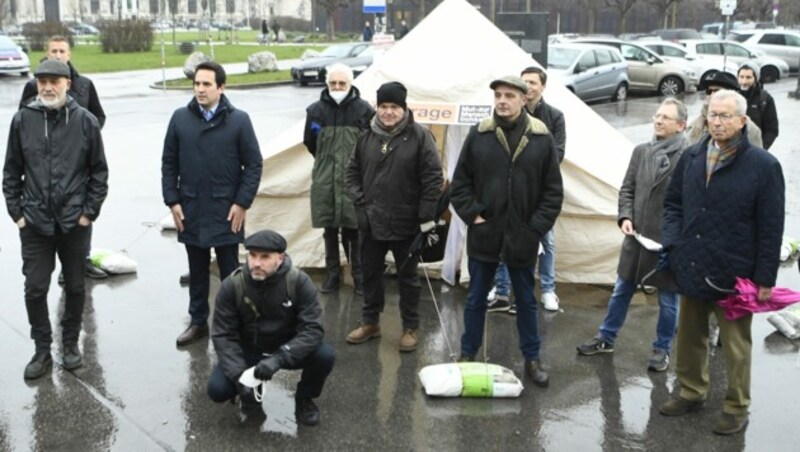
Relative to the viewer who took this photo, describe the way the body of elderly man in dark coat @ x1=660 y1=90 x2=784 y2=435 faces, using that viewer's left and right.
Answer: facing the viewer and to the left of the viewer

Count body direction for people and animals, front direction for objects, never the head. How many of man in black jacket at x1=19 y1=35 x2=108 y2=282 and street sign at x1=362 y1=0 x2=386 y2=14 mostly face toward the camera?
2

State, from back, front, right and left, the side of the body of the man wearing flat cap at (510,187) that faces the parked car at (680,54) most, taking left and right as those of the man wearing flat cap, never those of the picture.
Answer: back

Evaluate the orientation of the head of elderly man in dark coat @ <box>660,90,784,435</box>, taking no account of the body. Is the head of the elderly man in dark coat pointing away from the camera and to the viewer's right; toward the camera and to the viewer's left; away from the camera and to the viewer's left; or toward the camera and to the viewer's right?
toward the camera and to the viewer's left

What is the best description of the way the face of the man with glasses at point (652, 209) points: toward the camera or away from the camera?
toward the camera

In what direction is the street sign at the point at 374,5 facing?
toward the camera

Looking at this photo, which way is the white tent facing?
toward the camera

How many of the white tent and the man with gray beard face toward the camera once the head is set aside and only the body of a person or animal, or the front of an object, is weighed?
2

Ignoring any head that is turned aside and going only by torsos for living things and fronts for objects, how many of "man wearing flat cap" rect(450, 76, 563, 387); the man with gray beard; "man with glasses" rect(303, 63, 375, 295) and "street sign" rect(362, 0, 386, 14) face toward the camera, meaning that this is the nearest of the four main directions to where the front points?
4

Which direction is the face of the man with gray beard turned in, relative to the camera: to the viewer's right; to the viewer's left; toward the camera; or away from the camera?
toward the camera

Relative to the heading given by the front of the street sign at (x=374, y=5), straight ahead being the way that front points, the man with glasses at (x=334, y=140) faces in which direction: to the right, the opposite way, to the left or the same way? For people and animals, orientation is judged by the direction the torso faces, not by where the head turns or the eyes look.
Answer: the same way

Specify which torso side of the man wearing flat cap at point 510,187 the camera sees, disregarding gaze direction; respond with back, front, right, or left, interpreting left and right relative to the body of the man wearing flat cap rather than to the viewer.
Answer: front

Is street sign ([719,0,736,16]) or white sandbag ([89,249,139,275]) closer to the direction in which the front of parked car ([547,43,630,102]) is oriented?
the white sandbag

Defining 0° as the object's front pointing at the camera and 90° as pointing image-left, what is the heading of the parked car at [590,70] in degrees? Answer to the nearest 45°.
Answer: approximately 45°
